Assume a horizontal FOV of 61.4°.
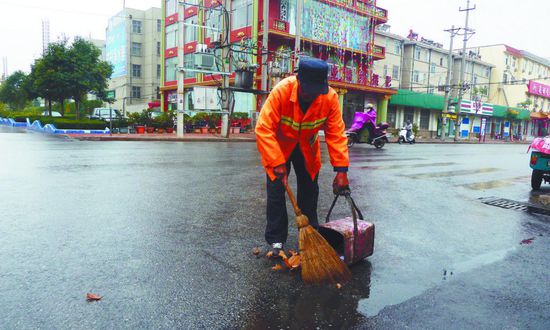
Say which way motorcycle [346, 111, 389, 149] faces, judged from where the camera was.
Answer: facing to the left of the viewer

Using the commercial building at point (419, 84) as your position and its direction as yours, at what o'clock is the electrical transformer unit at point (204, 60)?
The electrical transformer unit is roughly at 2 o'clock from the commercial building.

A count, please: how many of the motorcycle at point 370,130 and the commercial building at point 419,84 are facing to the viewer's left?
1

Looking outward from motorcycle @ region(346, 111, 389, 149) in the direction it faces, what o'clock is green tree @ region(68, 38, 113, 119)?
The green tree is roughly at 1 o'clock from the motorcycle.

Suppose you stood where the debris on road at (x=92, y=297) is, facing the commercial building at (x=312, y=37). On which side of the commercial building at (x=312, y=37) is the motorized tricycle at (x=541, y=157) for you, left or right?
right

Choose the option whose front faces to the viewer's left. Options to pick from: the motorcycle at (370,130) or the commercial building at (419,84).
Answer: the motorcycle

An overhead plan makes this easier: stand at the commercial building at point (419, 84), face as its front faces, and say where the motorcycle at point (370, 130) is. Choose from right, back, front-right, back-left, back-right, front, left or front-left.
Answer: front-right

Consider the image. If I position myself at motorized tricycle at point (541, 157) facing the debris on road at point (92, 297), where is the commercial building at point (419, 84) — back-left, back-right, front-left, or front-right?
back-right
